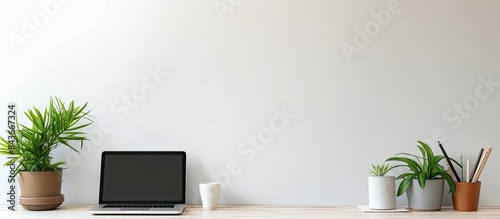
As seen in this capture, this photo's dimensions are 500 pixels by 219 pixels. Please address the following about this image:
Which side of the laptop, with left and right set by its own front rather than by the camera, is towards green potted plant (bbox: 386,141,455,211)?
left

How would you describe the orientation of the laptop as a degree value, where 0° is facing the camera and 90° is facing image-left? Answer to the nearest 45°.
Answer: approximately 0°

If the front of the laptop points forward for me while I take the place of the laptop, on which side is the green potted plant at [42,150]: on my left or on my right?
on my right

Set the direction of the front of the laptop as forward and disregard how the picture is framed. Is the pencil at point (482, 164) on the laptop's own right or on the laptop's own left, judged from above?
on the laptop's own left

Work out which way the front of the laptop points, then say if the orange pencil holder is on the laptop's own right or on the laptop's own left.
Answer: on the laptop's own left
